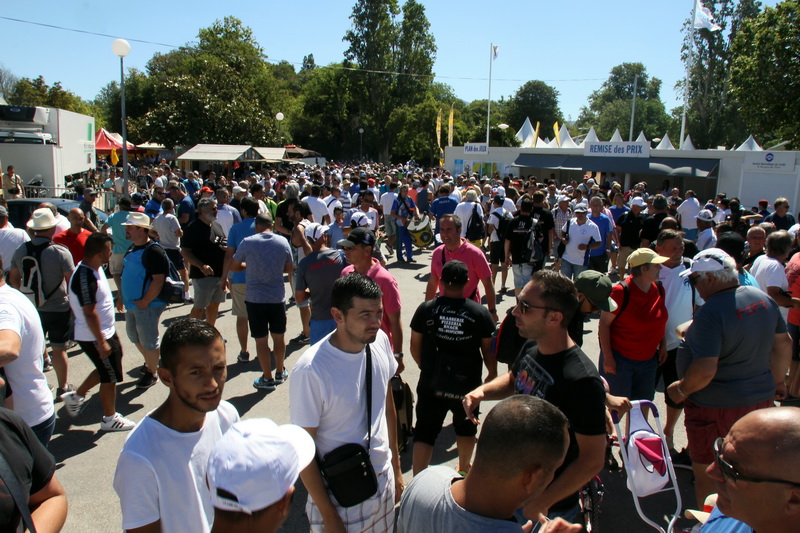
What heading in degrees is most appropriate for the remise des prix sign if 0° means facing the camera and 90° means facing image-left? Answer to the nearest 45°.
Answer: approximately 0°

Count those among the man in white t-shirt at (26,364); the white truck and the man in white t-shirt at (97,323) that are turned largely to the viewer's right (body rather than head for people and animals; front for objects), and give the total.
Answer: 1

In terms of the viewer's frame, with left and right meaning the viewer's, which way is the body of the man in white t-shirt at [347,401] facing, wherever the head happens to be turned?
facing the viewer and to the right of the viewer

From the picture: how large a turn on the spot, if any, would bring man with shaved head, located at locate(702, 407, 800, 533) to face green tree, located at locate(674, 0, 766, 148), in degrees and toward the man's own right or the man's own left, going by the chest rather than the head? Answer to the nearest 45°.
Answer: approximately 90° to the man's own right

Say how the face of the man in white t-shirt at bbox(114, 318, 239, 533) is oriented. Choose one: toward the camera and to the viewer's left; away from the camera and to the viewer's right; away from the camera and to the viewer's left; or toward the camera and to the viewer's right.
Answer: toward the camera and to the viewer's right

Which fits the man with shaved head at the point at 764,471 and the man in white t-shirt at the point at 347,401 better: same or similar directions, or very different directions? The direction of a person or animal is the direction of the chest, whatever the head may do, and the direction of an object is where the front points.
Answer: very different directions

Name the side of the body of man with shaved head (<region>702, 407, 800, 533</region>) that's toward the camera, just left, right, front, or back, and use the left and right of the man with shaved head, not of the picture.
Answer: left

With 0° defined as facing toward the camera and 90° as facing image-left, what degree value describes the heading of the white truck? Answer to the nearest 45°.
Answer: approximately 45°

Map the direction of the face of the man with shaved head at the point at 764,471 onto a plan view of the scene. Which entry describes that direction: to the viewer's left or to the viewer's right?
to the viewer's left

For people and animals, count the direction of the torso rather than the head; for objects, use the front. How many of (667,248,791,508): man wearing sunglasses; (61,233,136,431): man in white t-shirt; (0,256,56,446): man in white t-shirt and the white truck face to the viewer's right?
1

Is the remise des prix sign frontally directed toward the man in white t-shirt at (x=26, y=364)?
yes

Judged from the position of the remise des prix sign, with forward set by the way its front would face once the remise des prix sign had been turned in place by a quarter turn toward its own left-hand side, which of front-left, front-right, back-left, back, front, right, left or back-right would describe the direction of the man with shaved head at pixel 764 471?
right
